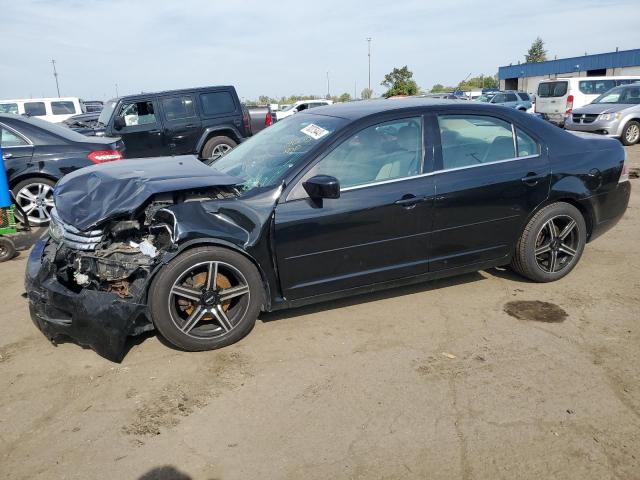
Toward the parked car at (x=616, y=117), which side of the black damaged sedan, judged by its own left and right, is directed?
back

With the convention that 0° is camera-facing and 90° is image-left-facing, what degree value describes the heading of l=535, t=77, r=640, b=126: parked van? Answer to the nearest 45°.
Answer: approximately 225°

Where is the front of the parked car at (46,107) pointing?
to the viewer's left

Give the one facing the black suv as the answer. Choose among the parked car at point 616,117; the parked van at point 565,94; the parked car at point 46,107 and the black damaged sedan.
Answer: the parked car at point 616,117

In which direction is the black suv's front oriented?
to the viewer's left

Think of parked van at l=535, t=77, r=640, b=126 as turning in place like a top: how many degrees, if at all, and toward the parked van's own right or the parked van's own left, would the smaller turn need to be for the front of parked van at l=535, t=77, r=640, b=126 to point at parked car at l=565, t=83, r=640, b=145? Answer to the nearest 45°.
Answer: approximately 135° to the parked van's own right

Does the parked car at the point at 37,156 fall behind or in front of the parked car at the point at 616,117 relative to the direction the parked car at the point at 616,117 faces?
in front

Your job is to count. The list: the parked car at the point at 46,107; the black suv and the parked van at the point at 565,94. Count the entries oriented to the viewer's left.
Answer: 2

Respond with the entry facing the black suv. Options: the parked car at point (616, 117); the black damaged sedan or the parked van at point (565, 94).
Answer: the parked car at point (616, 117)

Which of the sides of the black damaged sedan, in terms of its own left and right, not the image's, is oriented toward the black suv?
right

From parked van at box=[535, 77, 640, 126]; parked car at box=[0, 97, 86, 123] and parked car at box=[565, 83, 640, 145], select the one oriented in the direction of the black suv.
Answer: parked car at box=[565, 83, 640, 145]

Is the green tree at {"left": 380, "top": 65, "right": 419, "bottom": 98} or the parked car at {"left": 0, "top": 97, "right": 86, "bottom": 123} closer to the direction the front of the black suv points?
the parked car

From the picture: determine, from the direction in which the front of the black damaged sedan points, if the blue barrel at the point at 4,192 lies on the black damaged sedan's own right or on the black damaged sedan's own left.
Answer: on the black damaged sedan's own right
